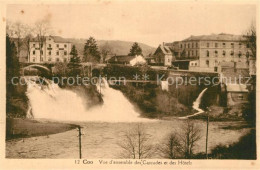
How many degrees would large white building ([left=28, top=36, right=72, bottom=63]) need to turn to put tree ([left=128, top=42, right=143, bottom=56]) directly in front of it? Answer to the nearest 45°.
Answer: approximately 90° to its left

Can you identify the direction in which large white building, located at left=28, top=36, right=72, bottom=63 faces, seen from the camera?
facing the viewer

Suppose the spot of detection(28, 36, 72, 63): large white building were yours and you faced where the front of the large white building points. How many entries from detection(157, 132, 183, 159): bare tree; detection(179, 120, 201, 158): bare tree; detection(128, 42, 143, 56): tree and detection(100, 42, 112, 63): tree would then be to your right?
0
